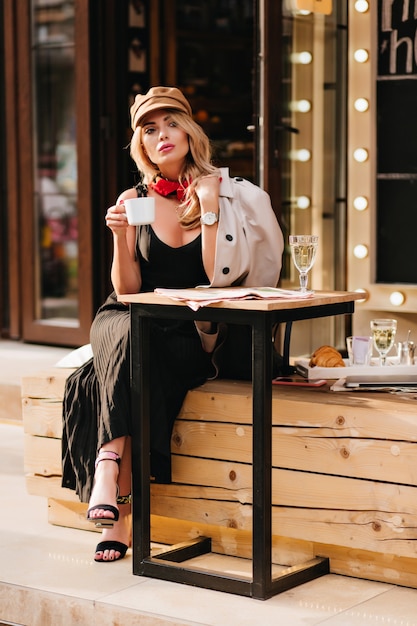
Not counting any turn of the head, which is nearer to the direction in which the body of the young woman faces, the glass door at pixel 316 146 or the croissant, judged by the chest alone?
the croissant

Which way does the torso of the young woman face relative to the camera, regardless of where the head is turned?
toward the camera

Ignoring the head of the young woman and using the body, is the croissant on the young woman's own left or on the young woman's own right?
on the young woman's own left

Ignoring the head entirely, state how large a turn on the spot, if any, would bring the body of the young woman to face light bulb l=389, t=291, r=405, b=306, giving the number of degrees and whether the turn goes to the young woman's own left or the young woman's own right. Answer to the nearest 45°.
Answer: approximately 135° to the young woman's own left

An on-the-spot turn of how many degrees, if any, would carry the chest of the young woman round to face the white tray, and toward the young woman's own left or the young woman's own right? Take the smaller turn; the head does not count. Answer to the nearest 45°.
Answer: approximately 90° to the young woman's own left

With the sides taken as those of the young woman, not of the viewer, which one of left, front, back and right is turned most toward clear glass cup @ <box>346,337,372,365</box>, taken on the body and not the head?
left

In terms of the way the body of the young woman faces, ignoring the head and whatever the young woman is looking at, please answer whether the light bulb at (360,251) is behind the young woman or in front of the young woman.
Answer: behind

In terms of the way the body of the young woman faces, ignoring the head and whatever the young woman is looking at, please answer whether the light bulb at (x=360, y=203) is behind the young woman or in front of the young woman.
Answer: behind

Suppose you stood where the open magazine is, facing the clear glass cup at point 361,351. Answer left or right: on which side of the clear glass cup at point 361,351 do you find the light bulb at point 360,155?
left

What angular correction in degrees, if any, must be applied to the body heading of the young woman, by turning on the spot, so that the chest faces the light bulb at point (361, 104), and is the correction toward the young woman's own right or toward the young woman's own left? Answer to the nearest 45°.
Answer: approximately 135° to the young woman's own left
